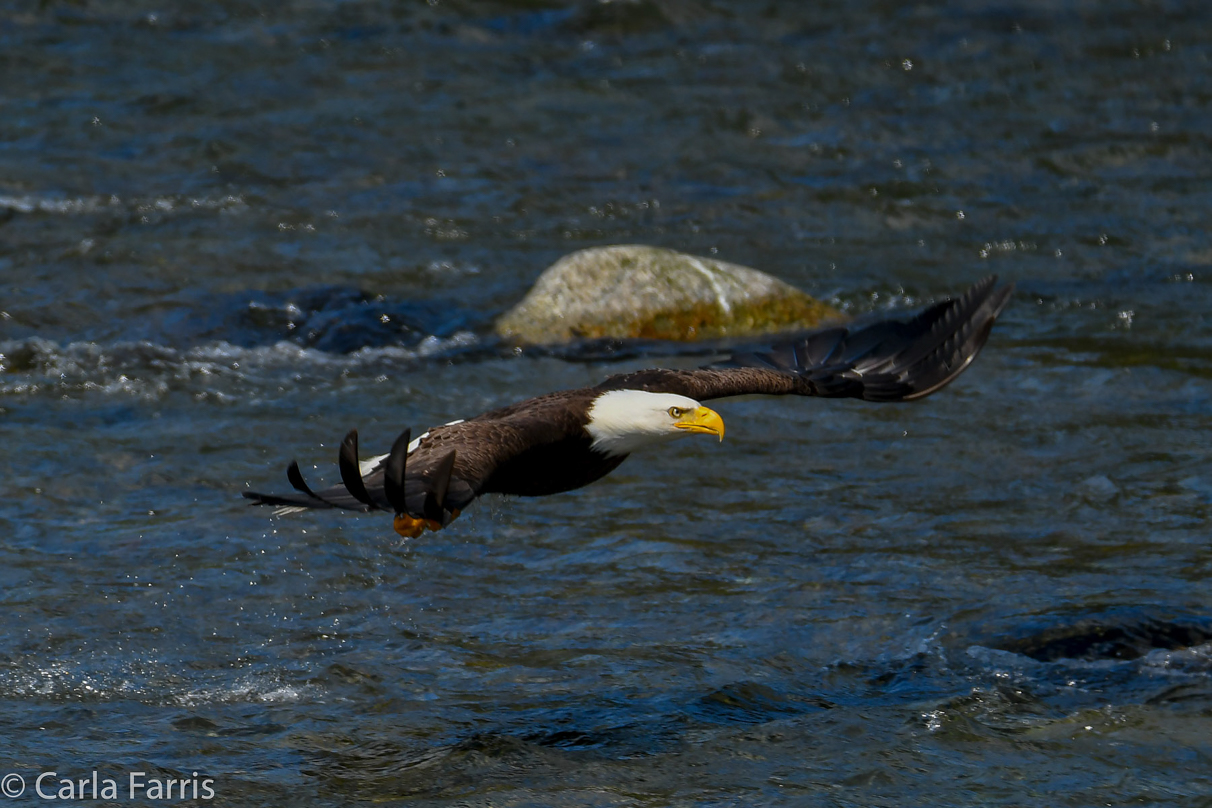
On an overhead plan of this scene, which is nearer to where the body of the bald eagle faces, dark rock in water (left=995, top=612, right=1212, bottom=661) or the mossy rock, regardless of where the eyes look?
the dark rock in water

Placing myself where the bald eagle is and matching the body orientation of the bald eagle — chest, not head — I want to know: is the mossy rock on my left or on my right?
on my left

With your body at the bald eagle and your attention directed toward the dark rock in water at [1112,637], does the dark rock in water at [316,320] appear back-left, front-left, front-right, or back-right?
back-left

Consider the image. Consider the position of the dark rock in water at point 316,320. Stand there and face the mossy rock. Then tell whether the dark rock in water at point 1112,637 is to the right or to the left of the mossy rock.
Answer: right

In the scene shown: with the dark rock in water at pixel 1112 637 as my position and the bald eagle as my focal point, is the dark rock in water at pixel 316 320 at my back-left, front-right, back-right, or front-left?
front-right
